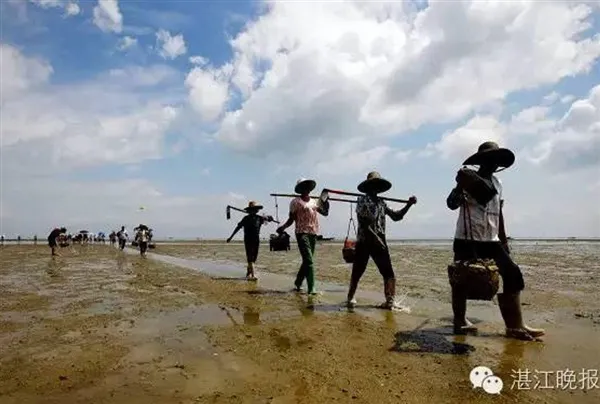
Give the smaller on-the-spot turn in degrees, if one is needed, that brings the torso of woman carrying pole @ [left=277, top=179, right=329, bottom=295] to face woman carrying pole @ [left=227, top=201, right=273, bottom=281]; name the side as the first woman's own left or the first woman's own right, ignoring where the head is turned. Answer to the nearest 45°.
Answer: approximately 180°

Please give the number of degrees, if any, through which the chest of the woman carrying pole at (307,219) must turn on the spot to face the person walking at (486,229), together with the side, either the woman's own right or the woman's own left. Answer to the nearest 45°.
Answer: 0° — they already face them

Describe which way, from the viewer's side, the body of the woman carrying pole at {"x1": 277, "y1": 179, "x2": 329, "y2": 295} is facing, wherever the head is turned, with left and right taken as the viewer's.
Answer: facing the viewer and to the right of the viewer

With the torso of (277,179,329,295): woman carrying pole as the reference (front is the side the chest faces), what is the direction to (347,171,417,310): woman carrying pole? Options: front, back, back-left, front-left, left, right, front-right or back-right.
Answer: front

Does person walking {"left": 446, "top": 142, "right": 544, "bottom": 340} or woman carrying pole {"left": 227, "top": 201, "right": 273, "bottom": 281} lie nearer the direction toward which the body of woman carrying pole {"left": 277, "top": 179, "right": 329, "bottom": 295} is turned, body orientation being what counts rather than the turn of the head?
the person walking
